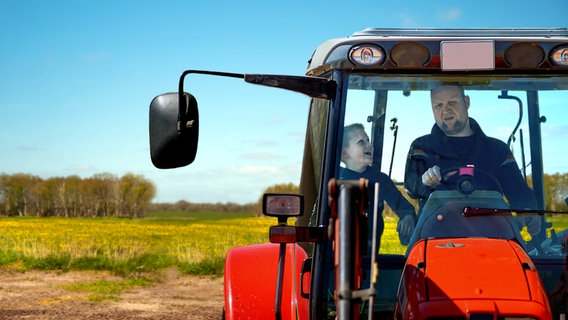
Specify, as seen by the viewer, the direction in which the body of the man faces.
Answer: toward the camera

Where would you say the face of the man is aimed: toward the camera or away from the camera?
toward the camera

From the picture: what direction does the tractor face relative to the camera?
toward the camera
